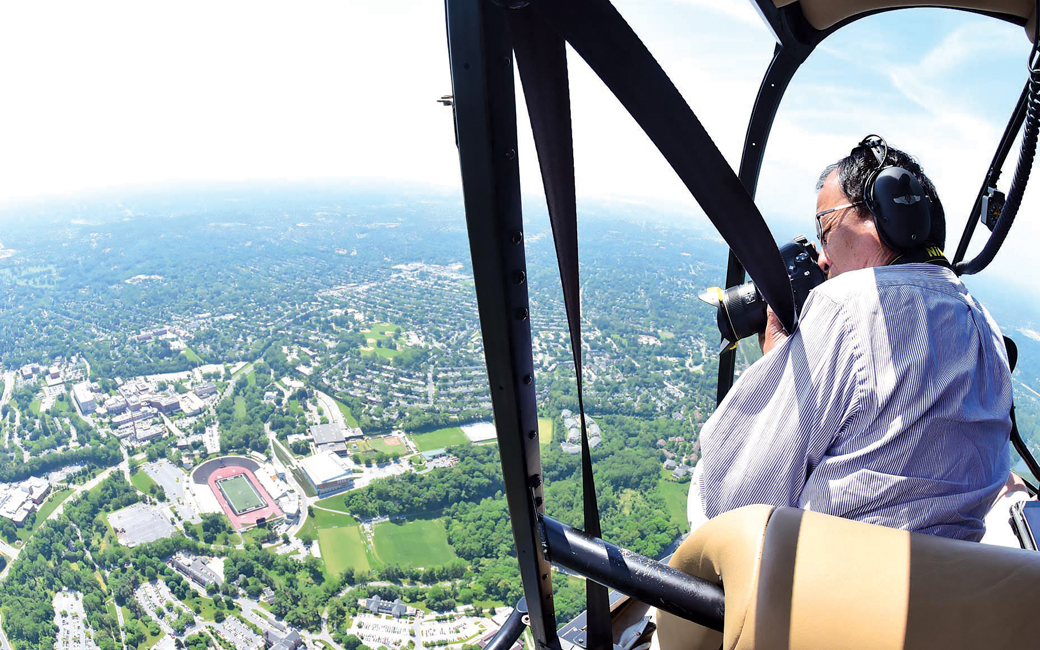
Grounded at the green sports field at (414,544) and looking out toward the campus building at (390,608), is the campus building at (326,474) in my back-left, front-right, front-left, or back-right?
back-right

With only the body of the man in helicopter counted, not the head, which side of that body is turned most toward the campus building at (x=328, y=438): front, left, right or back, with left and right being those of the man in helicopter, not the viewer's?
front

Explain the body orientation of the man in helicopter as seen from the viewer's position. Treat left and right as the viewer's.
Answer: facing away from the viewer and to the left of the viewer

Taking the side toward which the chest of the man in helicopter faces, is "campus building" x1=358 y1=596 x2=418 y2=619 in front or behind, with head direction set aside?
in front

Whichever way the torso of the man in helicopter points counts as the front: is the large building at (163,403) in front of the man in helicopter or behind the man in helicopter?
in front

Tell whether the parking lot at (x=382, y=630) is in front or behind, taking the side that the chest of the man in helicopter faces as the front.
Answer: in front

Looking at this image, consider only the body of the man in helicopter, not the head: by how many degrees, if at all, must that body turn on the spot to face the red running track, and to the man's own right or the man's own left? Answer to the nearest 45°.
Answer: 0° — they already face it

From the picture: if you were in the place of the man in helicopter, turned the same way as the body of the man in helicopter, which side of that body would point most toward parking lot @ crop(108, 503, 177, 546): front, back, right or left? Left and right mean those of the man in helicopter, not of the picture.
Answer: front
